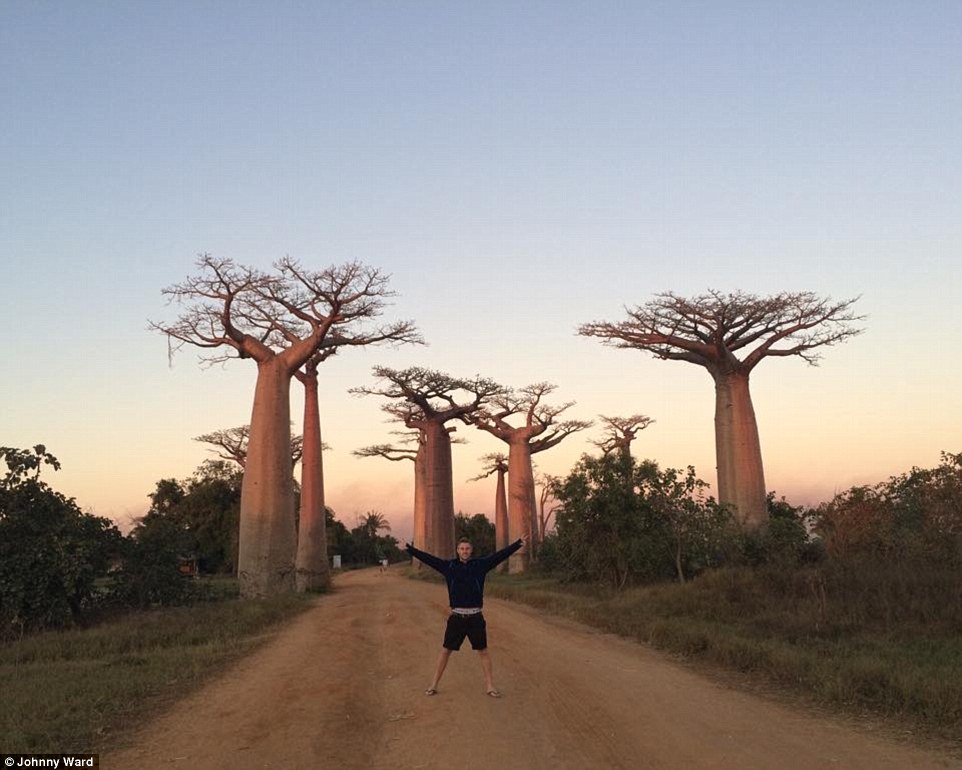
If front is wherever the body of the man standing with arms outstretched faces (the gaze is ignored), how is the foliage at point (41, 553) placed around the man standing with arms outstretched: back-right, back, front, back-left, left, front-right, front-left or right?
back-right

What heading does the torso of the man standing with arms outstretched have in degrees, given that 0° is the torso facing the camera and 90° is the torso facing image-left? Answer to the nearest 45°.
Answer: approximately 0°

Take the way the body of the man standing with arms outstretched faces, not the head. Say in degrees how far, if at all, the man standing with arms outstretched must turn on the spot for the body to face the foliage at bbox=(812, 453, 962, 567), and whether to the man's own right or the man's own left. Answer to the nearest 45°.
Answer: approximately 135° to the man's own left

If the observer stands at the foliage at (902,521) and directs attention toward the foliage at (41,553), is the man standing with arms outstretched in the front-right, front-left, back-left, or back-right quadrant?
front-left

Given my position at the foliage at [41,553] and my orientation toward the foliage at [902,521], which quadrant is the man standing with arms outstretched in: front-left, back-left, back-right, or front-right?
front-right
